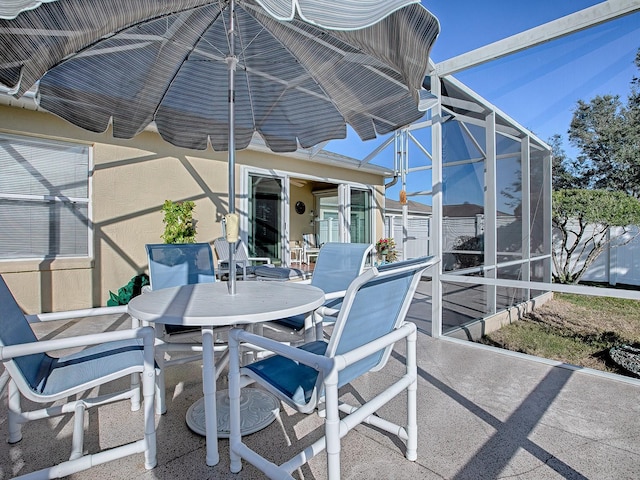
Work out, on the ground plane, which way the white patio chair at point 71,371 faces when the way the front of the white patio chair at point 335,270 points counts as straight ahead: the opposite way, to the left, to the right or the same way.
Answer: the opposite way

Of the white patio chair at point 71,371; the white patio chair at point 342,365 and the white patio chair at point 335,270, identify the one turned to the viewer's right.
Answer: the white patio chair at point 71,371

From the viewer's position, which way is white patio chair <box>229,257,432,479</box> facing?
facing away from the viewer and to the left of the viewer

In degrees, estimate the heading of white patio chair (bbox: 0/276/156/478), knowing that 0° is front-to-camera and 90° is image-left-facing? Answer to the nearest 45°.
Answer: approximately 270°

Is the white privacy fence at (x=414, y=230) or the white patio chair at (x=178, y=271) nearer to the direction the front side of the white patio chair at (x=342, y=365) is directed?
the white patio chair

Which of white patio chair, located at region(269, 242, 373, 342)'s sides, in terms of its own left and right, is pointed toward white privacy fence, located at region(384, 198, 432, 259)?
back

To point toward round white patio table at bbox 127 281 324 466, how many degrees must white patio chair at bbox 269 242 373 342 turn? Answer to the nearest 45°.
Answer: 0° — it already faces it

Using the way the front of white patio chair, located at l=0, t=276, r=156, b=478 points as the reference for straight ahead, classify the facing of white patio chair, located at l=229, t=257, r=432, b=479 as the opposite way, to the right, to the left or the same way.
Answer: to the left

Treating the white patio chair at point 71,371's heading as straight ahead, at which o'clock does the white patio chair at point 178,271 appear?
the white patio chair at point 178,271 is roughly at 10 o'clock from the white patio chair at point 71,371.

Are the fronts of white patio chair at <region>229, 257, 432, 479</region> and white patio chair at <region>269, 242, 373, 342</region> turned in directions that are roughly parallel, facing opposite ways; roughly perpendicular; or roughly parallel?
roughly perpendicular

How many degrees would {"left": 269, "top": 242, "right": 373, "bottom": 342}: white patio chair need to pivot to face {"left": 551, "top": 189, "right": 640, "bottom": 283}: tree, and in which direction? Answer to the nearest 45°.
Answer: approximately 135° to its left

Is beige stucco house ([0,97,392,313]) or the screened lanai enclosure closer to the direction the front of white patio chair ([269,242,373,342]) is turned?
the beige stucco house
